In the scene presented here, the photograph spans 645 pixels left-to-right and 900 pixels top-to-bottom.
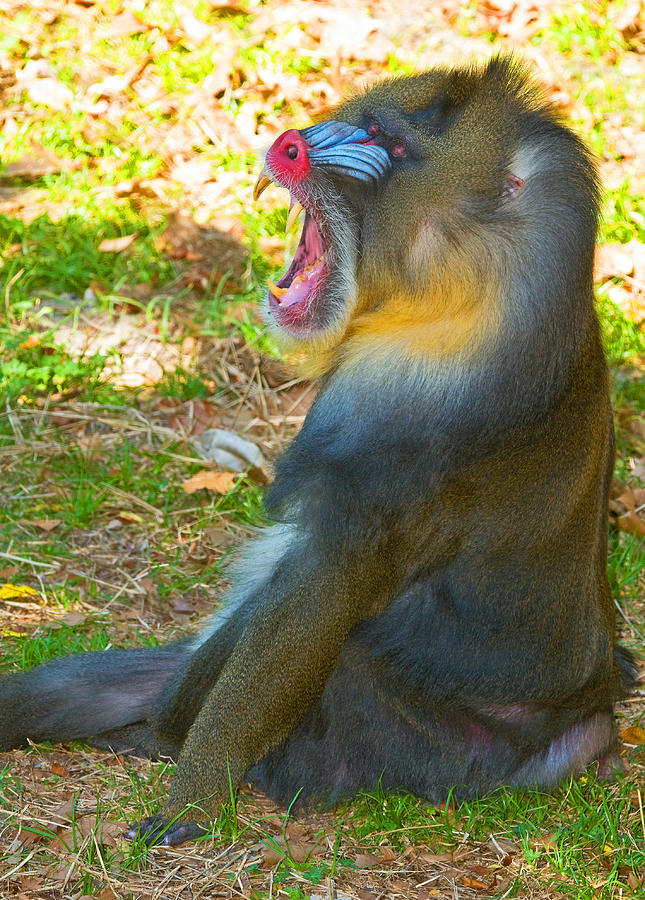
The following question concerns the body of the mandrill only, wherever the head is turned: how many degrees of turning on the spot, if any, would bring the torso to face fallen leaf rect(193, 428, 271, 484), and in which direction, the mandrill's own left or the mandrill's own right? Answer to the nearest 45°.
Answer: approximately 90° to the mandrill's own right

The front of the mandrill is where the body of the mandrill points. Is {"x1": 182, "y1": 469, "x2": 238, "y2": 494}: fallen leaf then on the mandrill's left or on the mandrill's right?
on the mandrill's right

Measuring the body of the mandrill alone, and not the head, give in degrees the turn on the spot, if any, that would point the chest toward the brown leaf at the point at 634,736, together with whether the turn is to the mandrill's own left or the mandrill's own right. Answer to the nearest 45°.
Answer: approximately 135° to the mandrill's own right

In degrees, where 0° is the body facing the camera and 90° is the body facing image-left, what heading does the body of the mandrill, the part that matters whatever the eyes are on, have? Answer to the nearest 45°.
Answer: approximately 90°

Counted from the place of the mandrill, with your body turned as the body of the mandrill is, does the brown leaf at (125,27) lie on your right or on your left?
on your right
